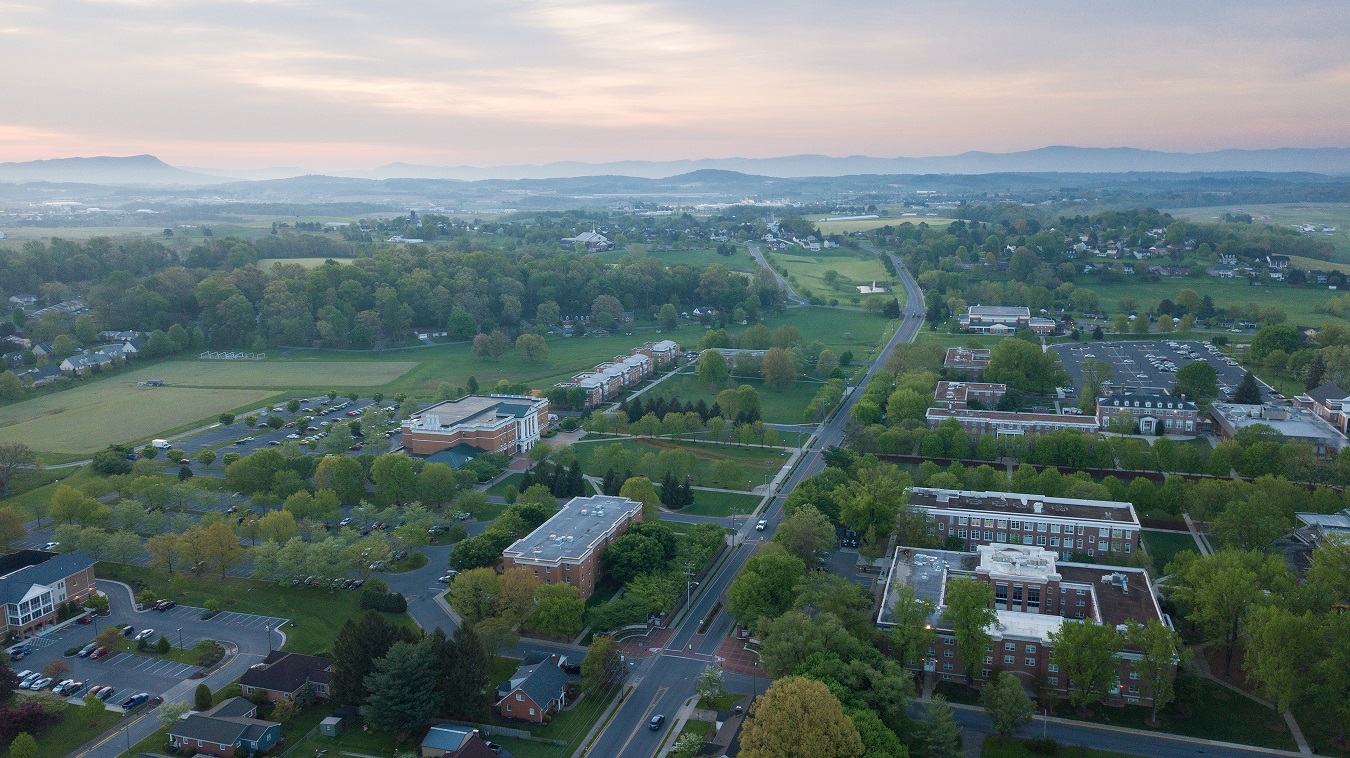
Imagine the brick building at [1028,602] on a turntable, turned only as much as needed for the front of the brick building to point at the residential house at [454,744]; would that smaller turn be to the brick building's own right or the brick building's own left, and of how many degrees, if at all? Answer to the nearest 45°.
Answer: approximately 45° to the brick building's own right

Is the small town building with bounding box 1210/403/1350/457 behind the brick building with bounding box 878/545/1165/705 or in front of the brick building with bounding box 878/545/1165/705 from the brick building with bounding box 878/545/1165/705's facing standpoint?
behind

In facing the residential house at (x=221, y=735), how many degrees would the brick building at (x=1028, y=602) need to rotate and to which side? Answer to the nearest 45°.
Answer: approximately 45° to its right

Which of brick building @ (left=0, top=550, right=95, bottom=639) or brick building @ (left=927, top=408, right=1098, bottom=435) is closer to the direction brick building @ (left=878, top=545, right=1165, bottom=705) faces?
the brick building @ (left=0, top=550, right=95, bottom=639)

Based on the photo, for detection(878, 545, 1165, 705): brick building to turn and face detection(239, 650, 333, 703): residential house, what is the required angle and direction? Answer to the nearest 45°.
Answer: approximately 45° to its right

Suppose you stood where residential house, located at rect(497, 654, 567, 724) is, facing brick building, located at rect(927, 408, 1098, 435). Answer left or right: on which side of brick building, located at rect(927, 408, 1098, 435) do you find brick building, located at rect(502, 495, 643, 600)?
left
